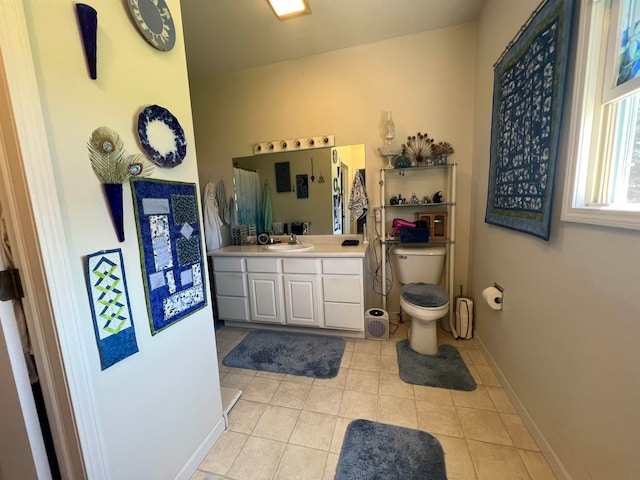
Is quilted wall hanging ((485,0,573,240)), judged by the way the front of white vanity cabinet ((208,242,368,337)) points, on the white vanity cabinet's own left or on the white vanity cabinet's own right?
on the white vanity cabinet's own left

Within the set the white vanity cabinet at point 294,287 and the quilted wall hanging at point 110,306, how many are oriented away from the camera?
0

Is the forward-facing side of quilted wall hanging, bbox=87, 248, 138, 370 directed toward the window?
yes

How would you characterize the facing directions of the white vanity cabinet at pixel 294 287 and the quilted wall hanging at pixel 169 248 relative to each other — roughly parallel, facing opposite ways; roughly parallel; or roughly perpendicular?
roughly perpendicular

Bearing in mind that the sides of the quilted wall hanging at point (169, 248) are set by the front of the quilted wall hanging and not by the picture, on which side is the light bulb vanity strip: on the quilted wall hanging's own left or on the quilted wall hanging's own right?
on the quilted wall hanging's own left

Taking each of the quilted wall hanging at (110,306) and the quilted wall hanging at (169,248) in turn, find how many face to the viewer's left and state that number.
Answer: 0

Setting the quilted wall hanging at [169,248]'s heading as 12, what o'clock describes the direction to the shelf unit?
The shelf unit is roughly at 10 o'clock from the quilted wall hanging.

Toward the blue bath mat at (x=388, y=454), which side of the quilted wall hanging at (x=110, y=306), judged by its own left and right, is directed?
front

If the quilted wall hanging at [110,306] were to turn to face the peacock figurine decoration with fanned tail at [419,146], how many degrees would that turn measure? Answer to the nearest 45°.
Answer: approximately 45° to its left

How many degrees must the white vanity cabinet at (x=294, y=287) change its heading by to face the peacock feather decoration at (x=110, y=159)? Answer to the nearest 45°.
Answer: approximately 45° to its right

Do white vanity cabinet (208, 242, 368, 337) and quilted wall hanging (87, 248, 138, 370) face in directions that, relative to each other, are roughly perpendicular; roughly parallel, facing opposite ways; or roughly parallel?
roughly perpendicular

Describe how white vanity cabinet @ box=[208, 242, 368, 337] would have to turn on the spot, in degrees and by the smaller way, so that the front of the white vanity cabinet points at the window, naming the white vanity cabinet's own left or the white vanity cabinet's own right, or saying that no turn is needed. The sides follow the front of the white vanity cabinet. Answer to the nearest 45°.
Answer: approximately 45° to the white vanity cabinet's own left

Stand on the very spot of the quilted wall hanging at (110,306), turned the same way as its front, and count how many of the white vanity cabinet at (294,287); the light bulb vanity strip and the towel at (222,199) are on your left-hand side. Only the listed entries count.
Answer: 3
